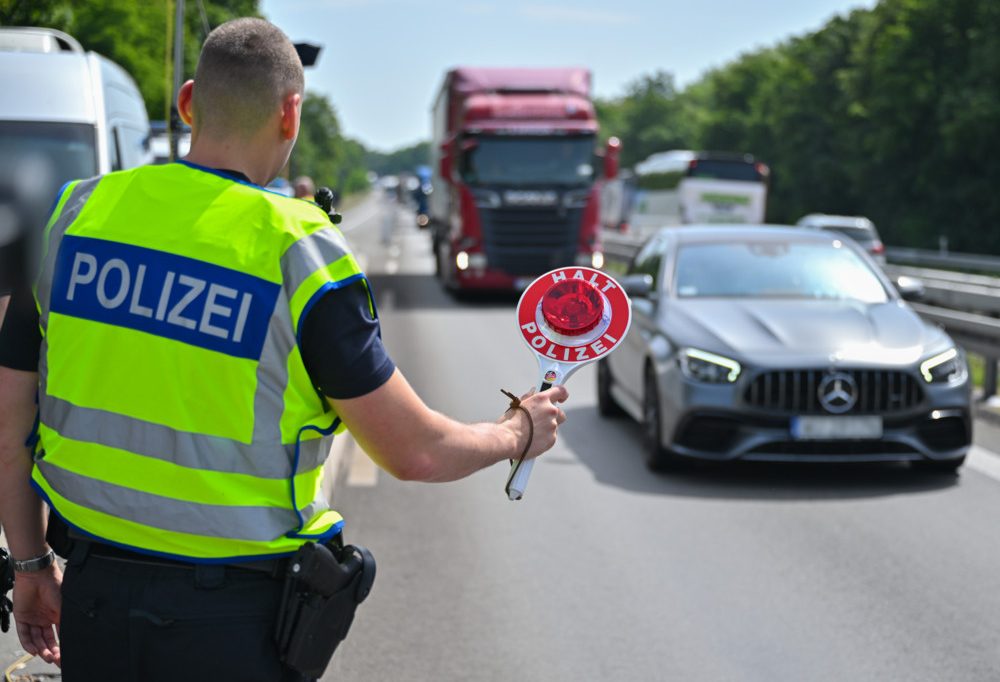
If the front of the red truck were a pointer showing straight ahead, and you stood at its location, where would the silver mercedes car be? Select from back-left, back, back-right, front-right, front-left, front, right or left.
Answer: front

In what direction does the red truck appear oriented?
toward the camera

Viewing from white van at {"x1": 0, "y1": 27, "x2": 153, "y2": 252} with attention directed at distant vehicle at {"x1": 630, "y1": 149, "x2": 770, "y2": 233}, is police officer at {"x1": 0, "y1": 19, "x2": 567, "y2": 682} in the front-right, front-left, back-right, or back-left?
back-right

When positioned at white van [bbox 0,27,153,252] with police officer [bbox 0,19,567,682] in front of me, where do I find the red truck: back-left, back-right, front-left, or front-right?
back-left

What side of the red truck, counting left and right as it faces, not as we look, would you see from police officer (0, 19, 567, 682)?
front

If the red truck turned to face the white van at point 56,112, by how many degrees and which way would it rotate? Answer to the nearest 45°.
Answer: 0° — it already faces it

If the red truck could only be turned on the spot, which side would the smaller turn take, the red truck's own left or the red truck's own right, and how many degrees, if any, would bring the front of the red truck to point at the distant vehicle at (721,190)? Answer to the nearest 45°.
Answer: approximately 180°

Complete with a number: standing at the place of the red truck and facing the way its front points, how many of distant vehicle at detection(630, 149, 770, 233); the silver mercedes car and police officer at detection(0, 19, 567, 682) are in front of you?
2

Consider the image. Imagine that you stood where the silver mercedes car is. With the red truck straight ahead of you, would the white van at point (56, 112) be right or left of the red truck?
left
